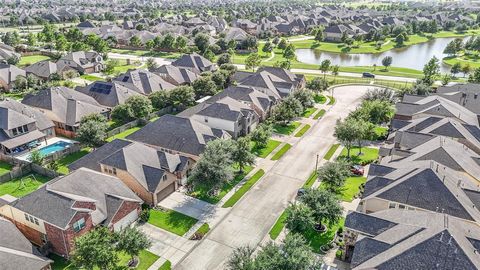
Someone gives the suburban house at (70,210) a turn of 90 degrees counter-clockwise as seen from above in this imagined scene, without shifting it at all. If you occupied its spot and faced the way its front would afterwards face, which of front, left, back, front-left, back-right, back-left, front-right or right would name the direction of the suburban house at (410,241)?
right

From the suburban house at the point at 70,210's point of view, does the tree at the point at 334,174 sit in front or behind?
in front

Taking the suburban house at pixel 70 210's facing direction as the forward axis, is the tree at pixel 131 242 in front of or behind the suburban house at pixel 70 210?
in front

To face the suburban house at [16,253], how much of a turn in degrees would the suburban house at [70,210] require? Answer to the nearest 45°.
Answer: approximately 90° to its right

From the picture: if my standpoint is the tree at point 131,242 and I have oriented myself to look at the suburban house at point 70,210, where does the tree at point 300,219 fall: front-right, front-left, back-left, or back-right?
back-right

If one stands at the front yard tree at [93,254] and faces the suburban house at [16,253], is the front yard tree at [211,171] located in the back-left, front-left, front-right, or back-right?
back-right

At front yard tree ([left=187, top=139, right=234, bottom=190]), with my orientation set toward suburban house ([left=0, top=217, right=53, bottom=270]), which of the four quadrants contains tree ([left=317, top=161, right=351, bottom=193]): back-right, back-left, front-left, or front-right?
back-left

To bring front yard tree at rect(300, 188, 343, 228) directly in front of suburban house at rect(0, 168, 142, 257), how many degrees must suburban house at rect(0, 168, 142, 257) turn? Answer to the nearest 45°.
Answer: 0° — it already faces it

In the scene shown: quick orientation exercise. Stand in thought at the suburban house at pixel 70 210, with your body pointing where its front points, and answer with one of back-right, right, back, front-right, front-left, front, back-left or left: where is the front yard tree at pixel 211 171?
front-left
